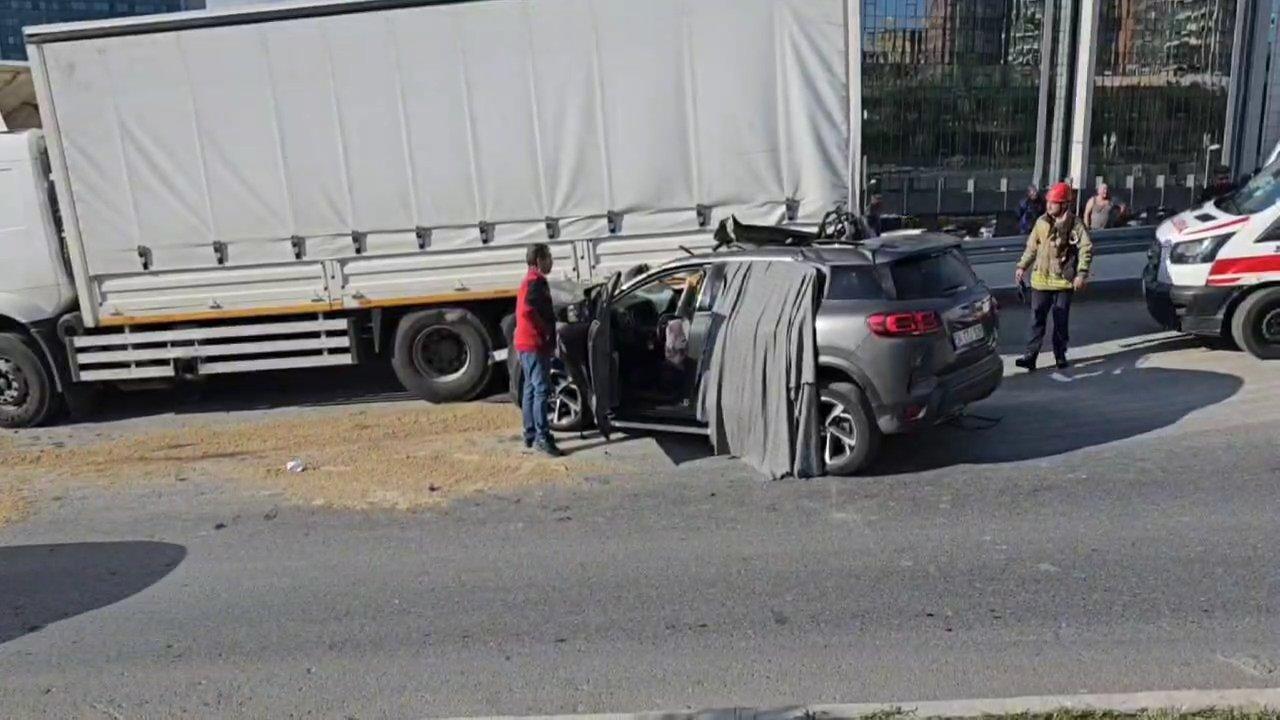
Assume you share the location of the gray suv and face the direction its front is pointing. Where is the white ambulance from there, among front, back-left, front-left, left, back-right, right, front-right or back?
right

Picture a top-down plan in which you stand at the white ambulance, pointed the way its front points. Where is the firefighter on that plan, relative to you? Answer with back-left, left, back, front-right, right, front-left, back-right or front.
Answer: front

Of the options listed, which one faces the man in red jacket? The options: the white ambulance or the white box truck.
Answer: the white ambulance

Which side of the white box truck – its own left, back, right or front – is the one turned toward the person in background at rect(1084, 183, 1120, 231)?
back

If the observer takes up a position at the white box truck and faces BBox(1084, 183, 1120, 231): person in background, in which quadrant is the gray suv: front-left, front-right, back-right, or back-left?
front-right

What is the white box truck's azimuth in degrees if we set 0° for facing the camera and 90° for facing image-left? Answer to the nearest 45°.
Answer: approximately 90°

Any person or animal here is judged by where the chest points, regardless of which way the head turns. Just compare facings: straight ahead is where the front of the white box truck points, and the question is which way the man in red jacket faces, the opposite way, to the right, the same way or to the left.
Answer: the opposite way

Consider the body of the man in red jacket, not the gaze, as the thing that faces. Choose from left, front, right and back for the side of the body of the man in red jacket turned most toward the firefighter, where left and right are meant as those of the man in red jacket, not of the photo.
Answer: front

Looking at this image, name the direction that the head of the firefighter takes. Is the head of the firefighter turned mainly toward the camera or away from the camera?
toward the camera

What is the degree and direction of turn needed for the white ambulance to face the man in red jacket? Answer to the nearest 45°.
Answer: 0° — it already faces them

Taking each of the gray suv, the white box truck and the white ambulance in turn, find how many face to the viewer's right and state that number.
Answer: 0

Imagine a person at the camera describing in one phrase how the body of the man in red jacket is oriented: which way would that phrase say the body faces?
to the viewer's right

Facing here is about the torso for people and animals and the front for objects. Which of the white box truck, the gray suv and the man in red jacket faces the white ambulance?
the man in red jacket

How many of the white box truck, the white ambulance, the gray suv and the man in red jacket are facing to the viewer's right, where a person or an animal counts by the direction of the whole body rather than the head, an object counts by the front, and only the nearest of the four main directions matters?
1

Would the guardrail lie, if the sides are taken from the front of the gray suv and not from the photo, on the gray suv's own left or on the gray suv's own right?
on the gray suv's own right

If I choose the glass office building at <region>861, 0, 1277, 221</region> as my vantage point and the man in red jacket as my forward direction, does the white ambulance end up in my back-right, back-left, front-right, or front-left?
front-left

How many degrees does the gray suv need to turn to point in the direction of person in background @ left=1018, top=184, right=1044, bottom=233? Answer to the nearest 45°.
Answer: approximately 90° to its right

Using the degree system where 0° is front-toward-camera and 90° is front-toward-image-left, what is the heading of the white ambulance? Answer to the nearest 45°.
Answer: approximately 45°

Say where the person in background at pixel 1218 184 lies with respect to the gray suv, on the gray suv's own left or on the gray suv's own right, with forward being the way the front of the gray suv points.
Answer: on the gray suv's own right

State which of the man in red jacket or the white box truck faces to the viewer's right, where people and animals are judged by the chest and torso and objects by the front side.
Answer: the man in red jacket
